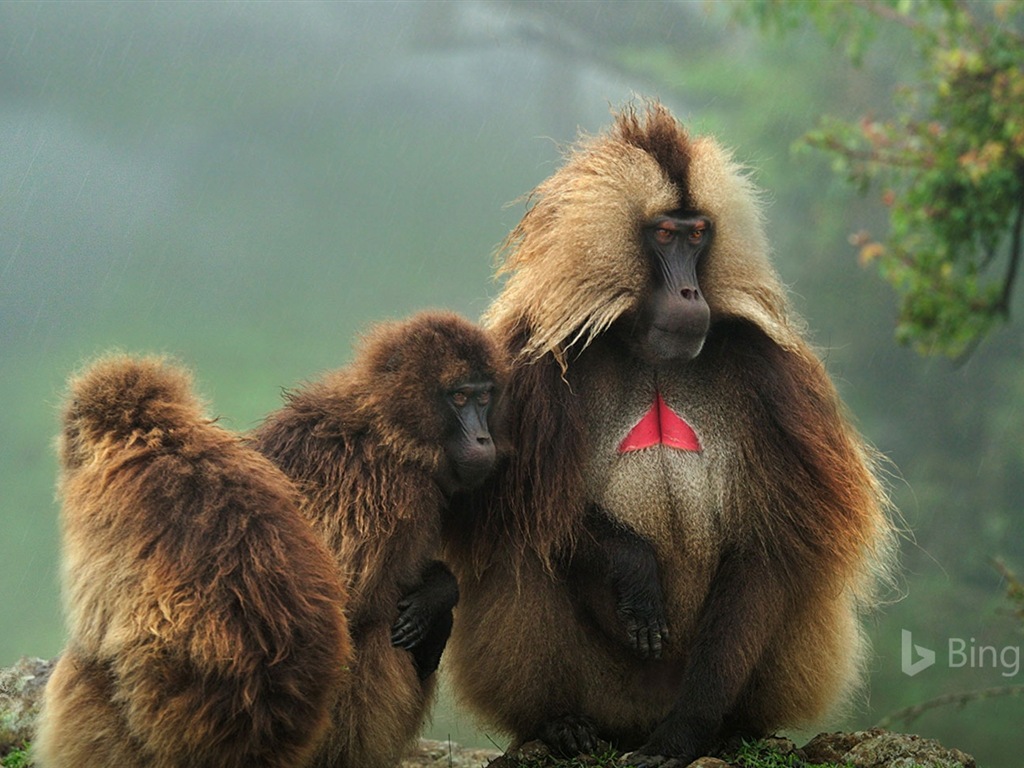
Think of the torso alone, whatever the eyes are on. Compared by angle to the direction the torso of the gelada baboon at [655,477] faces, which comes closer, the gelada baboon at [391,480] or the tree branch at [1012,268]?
the gelada baboon

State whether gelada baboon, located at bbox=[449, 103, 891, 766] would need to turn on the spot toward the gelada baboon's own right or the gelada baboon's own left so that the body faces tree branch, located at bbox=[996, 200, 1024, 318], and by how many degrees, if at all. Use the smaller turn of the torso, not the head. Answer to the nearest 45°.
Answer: approximately 135° to the gelada baboon's own left

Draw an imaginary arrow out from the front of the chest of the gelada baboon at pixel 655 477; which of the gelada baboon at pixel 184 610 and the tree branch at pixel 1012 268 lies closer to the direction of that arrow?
the gelada baboon

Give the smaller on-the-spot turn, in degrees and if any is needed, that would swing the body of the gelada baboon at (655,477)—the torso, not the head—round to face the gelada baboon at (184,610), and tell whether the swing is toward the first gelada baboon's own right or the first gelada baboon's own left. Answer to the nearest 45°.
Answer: approximately 45° to the first gelada baboon's own right

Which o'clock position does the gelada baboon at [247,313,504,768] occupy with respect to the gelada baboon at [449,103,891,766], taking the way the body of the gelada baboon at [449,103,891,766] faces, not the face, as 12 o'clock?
the gelada baboon at [247,313,504,768] is roughly at 2 o'clock from the gelada baboon at [449,103,891,766].

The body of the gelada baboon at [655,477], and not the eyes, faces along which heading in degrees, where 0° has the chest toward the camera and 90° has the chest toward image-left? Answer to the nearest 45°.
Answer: approximately 0°
